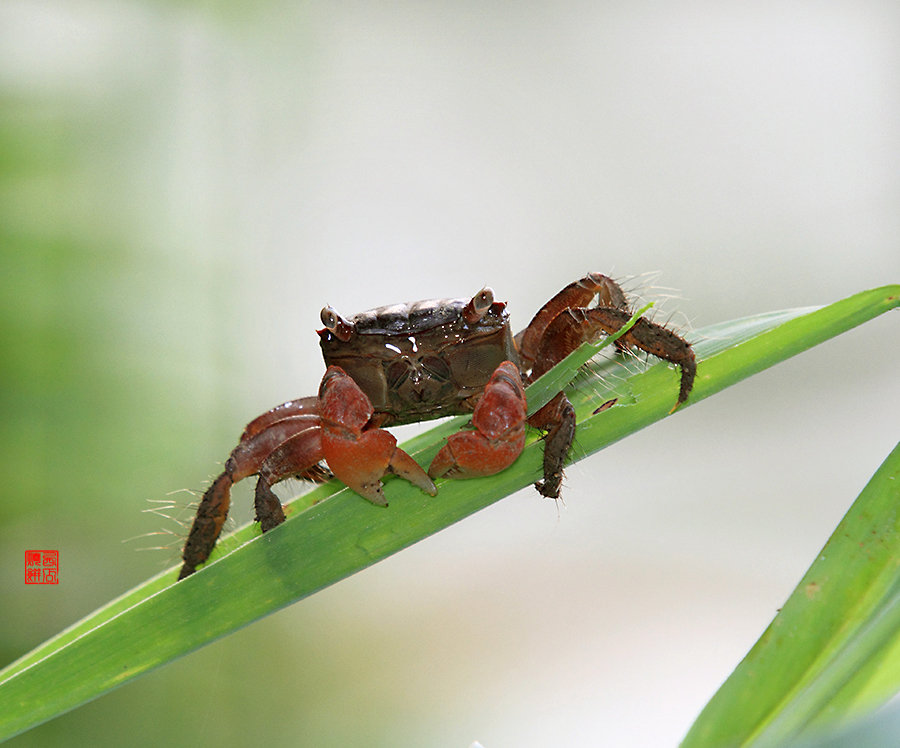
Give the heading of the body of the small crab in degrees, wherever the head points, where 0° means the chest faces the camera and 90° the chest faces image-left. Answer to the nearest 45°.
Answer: approximately 0°

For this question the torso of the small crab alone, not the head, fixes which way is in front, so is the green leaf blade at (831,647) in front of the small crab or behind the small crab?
in front
